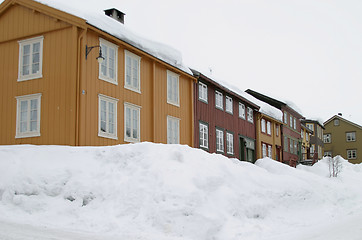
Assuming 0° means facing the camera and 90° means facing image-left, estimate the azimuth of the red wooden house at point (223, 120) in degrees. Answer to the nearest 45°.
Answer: approximately 315°

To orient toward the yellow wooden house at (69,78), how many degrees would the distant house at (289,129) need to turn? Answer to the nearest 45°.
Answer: approximately 45° to its right

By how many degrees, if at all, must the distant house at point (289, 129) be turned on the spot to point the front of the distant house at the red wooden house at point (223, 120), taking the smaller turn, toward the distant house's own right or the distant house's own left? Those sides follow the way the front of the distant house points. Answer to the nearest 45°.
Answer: approximately 45° to the distant house's own right

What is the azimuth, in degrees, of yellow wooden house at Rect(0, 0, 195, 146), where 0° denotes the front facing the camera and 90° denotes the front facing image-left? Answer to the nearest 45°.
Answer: approximately 315°

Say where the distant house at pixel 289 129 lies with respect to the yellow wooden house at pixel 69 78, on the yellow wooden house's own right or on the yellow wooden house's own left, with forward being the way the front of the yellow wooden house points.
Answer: on the yellow wooden house's own left

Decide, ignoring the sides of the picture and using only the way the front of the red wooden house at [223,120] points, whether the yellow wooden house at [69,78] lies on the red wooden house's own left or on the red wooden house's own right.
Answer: on the red wooden house's own right

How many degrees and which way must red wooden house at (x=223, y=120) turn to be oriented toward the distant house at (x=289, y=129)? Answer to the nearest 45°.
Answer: approximately 135° to its left

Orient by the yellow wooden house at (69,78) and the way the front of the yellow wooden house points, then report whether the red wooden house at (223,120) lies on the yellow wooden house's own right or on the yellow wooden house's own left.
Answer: on the yellow wooden house's own left
